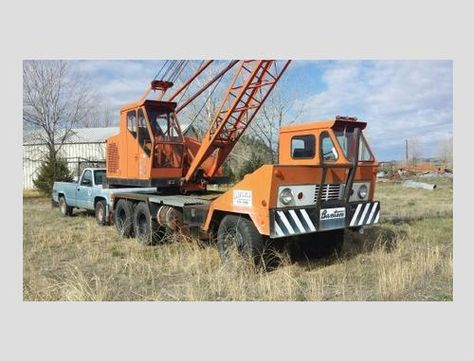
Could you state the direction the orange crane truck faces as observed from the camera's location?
facing the viewer and to the right of the viewer

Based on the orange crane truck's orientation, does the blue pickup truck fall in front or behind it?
behind
